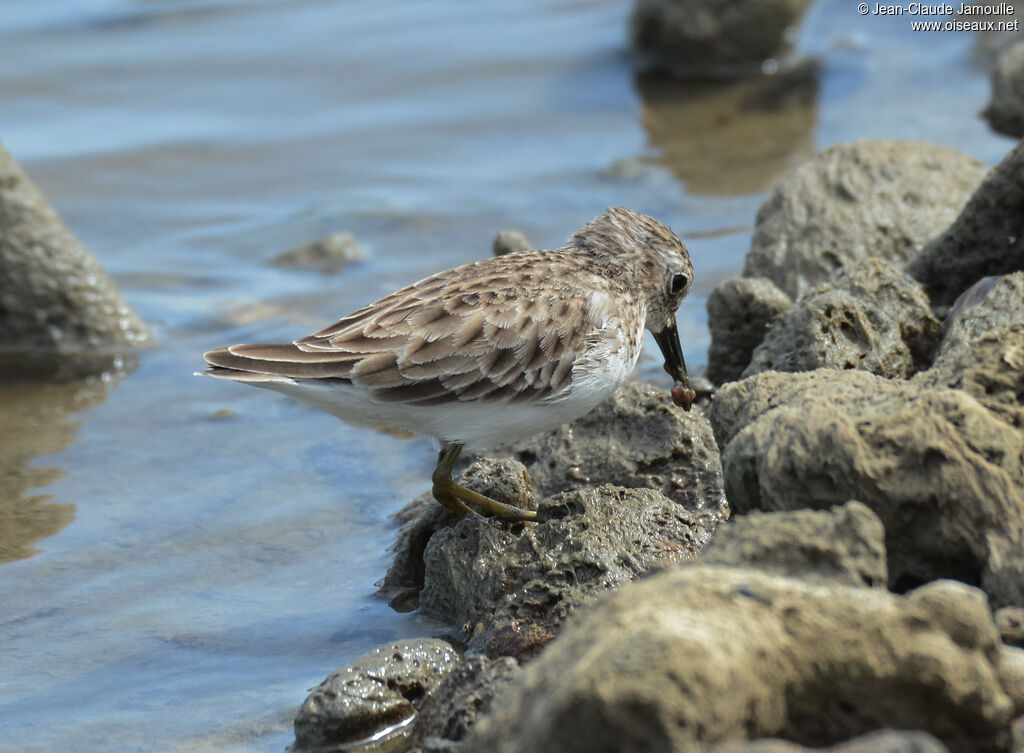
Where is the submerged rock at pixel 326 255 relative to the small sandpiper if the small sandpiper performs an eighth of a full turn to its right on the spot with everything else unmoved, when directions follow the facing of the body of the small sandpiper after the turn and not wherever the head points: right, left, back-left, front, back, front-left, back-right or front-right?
back-left

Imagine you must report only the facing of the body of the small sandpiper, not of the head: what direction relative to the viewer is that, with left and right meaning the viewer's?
facing to the right of the viewer

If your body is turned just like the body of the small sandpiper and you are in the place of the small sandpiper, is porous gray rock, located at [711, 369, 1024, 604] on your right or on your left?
on your right

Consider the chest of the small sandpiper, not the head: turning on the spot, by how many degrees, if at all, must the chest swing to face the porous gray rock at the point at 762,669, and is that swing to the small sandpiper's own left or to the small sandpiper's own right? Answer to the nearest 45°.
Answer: approximately 90° to the small sandpiper's own right

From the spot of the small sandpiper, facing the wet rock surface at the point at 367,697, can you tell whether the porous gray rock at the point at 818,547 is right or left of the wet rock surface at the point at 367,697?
left

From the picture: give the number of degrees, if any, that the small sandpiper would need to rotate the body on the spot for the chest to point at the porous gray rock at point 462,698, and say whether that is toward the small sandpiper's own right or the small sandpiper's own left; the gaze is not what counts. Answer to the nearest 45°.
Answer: approximately 90° to the small sandpiper's own right

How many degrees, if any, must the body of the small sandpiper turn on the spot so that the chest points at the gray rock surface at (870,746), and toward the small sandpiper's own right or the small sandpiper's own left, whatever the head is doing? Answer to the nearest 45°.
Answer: approximately 90° to the small sandpiper's own right

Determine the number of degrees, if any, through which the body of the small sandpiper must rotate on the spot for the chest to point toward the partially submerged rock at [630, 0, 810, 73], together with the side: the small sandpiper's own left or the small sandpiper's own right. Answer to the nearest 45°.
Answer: approximately 90° to the small sandpiper's own left

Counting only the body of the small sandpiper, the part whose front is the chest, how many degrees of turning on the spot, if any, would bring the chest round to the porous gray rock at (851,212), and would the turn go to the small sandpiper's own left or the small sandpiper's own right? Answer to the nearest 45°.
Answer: approximately 45° to the small sandpiper's own left

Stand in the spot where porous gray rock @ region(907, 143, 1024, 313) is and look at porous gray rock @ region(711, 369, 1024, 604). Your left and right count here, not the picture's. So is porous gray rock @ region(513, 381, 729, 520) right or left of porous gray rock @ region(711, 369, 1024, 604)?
right

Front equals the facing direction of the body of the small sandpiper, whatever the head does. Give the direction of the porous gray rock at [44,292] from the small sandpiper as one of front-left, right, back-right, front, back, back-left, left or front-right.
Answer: back-left

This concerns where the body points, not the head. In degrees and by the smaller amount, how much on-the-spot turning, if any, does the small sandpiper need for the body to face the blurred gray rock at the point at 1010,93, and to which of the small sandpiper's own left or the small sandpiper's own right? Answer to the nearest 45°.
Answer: approximately 45° to the small sandpiper's own left
